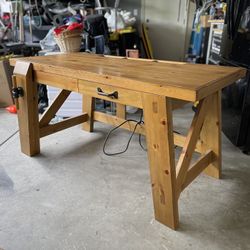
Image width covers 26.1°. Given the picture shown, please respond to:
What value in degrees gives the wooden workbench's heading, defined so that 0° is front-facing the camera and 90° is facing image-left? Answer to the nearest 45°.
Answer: approximately 45°

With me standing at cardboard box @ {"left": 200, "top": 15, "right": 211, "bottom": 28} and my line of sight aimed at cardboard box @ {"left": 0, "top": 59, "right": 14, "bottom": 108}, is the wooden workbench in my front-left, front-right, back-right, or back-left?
front-left

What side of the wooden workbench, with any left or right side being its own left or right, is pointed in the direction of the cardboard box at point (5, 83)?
right

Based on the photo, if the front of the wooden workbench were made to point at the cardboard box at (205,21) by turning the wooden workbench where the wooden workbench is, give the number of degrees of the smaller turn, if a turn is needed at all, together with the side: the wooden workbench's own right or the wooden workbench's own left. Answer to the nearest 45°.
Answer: approximately 135° to the wooden workbench's own right

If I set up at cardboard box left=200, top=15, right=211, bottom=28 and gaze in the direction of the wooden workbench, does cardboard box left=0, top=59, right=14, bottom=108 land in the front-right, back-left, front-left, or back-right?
front-right
